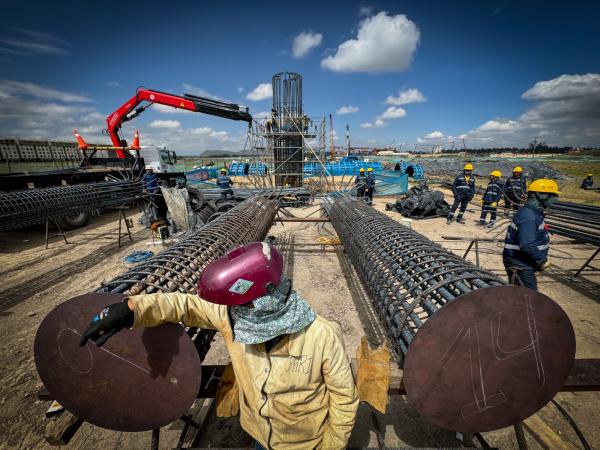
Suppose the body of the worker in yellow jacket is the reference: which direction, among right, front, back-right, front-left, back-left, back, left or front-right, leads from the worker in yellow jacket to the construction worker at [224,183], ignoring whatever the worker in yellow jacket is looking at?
back-right

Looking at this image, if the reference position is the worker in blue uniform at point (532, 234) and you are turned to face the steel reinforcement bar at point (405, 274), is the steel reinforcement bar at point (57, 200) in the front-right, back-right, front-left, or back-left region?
front-right

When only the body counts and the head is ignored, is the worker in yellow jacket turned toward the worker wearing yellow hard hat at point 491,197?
no

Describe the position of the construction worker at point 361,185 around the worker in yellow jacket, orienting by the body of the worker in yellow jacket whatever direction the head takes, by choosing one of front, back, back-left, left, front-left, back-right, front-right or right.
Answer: back
